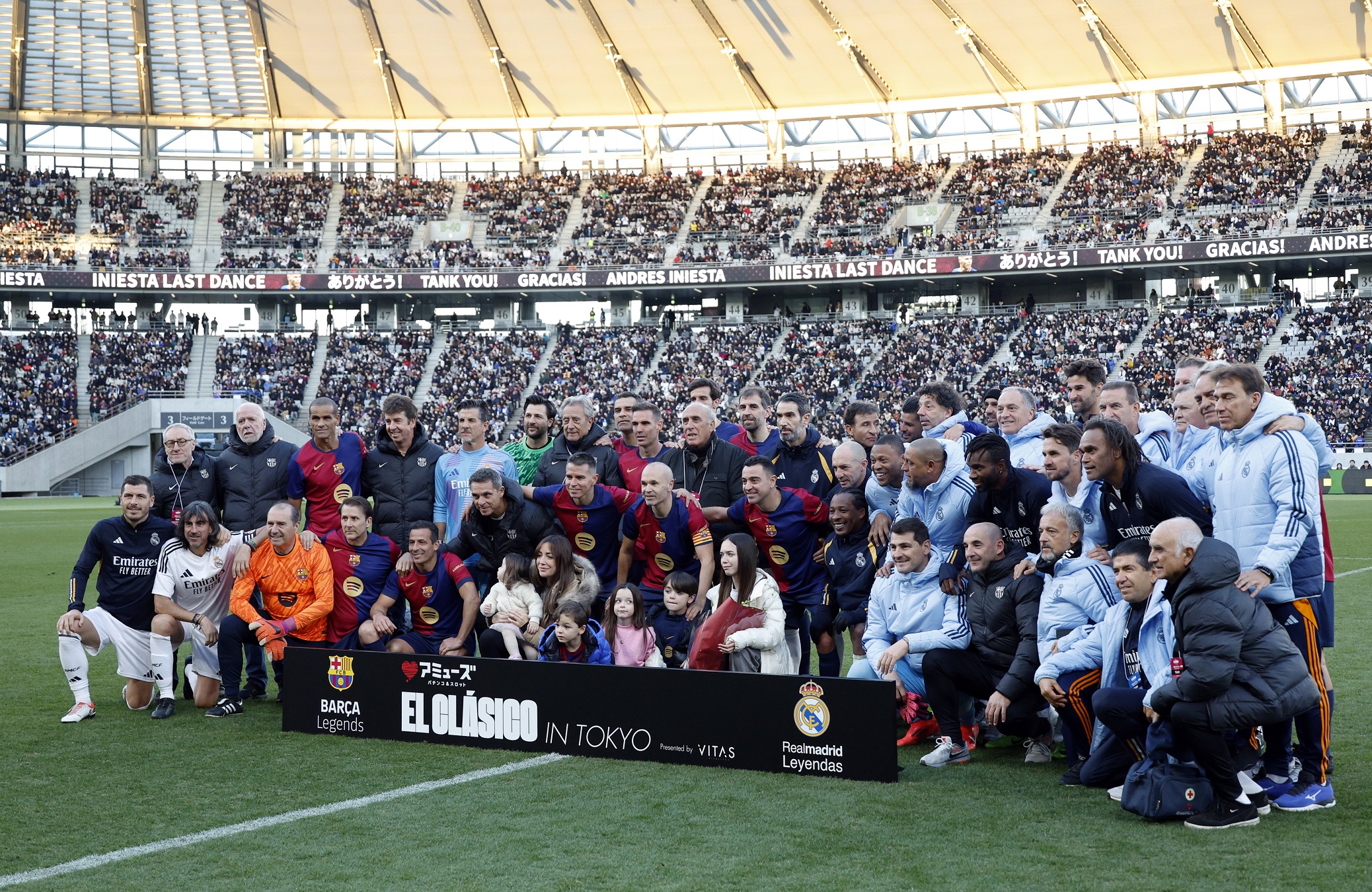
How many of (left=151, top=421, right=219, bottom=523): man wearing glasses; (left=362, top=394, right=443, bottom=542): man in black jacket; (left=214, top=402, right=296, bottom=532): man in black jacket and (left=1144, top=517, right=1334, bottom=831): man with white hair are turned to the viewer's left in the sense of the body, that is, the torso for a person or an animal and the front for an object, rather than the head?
1

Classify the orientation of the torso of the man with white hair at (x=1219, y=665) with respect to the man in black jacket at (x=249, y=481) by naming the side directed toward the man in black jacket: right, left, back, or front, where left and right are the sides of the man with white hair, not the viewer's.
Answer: front

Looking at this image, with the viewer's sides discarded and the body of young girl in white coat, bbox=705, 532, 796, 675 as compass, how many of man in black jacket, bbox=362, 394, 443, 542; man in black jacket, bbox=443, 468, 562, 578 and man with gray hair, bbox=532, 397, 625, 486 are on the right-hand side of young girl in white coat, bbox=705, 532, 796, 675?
3

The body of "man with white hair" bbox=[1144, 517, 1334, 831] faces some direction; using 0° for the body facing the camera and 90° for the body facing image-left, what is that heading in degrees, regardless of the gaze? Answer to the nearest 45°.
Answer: approximately 90°

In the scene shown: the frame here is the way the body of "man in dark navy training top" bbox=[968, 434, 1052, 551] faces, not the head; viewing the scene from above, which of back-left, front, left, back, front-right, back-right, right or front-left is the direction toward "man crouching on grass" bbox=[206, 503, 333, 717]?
front-right

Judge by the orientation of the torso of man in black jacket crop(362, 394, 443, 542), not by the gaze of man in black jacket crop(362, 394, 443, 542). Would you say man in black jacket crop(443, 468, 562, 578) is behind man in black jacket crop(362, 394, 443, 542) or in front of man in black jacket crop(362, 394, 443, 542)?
in front

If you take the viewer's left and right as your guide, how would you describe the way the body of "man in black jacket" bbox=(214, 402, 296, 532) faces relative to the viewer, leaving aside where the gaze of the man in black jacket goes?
facing the viewer

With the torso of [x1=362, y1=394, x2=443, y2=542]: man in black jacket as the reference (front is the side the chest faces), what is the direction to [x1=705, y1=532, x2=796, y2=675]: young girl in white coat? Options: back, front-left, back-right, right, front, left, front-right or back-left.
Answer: front-left

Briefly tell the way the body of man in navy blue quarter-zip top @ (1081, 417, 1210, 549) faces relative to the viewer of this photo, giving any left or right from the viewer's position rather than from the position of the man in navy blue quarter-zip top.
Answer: facing the viewer and to the left of the viewer

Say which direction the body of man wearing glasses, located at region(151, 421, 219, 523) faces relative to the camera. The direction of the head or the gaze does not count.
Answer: toward the camera

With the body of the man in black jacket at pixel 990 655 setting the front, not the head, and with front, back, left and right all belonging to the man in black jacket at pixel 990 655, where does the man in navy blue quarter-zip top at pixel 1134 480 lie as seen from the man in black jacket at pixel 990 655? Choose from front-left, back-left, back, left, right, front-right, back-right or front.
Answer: left

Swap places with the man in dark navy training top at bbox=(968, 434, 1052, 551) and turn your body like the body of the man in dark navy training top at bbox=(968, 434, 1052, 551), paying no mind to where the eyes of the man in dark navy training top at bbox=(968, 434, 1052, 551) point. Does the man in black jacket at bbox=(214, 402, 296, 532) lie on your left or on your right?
on your right
